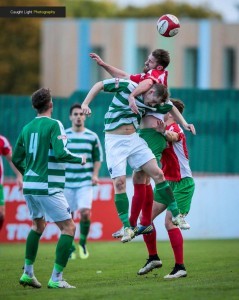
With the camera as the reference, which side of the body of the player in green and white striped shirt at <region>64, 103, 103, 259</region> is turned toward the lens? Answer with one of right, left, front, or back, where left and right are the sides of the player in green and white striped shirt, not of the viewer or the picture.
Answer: front

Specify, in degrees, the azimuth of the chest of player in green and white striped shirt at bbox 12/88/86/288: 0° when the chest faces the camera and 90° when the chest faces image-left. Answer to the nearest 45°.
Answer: approximately 225°

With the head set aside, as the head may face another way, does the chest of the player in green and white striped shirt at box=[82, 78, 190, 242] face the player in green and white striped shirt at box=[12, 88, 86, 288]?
no

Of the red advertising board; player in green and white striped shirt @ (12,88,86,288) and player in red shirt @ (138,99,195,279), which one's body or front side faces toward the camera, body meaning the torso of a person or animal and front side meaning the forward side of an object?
the red advertising board

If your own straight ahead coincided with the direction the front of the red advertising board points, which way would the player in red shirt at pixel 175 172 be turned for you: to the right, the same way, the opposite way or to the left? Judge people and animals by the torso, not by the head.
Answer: to the right

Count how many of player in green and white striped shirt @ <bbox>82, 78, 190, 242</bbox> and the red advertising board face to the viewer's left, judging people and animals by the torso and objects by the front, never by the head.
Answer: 0

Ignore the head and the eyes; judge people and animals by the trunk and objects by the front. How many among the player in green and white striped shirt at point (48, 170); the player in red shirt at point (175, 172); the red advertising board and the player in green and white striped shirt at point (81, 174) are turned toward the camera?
2

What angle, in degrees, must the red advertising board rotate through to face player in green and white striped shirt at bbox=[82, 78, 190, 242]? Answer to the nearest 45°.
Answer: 0° — it already faces them

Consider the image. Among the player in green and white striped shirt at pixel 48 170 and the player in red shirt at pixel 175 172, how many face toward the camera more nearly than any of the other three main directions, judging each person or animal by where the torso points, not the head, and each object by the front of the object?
0

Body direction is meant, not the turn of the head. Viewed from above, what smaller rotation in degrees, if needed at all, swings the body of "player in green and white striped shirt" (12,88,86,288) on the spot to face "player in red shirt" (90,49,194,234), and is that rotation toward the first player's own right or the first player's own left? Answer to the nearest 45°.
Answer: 0° — they already face them

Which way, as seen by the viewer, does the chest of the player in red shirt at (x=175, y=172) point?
to the viewer's left

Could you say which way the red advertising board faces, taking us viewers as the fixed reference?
facing the viewer
